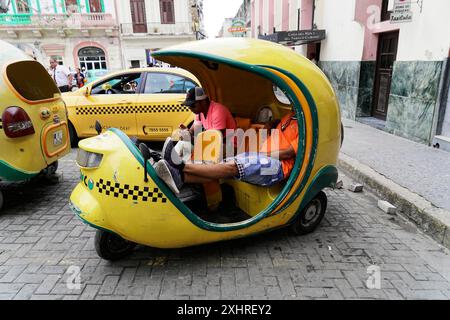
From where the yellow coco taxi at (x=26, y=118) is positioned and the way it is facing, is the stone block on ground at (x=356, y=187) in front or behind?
behind

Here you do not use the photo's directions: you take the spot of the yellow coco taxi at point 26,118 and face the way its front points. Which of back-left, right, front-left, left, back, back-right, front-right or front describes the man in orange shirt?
back

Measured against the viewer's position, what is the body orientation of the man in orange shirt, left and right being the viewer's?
facing to the left of the viewer

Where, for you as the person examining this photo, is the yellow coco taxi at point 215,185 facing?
facing the viewer and to the left of the viewer

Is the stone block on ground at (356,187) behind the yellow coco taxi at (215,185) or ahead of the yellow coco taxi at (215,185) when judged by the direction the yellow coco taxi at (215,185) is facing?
behind

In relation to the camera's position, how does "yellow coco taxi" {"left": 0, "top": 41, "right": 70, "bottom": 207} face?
facing away from the viewer and to the left of the viewer

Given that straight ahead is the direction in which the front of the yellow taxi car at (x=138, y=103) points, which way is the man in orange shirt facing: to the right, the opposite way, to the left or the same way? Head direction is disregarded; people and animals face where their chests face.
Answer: the same way

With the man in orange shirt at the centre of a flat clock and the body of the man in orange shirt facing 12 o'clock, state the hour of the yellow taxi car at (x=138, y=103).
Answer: The yellow taxi car is roughly at 2 o'clock from the man in orange shirt.

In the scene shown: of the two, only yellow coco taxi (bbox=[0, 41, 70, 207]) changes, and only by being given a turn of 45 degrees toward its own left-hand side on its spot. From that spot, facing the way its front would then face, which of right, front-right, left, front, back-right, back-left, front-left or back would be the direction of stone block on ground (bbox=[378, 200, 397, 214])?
back-left

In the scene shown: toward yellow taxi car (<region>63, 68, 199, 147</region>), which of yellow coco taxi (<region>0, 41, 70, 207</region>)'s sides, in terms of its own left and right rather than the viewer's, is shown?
right
